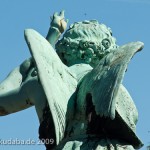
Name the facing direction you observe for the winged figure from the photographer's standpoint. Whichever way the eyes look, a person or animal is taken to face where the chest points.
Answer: facing away from the viewer
